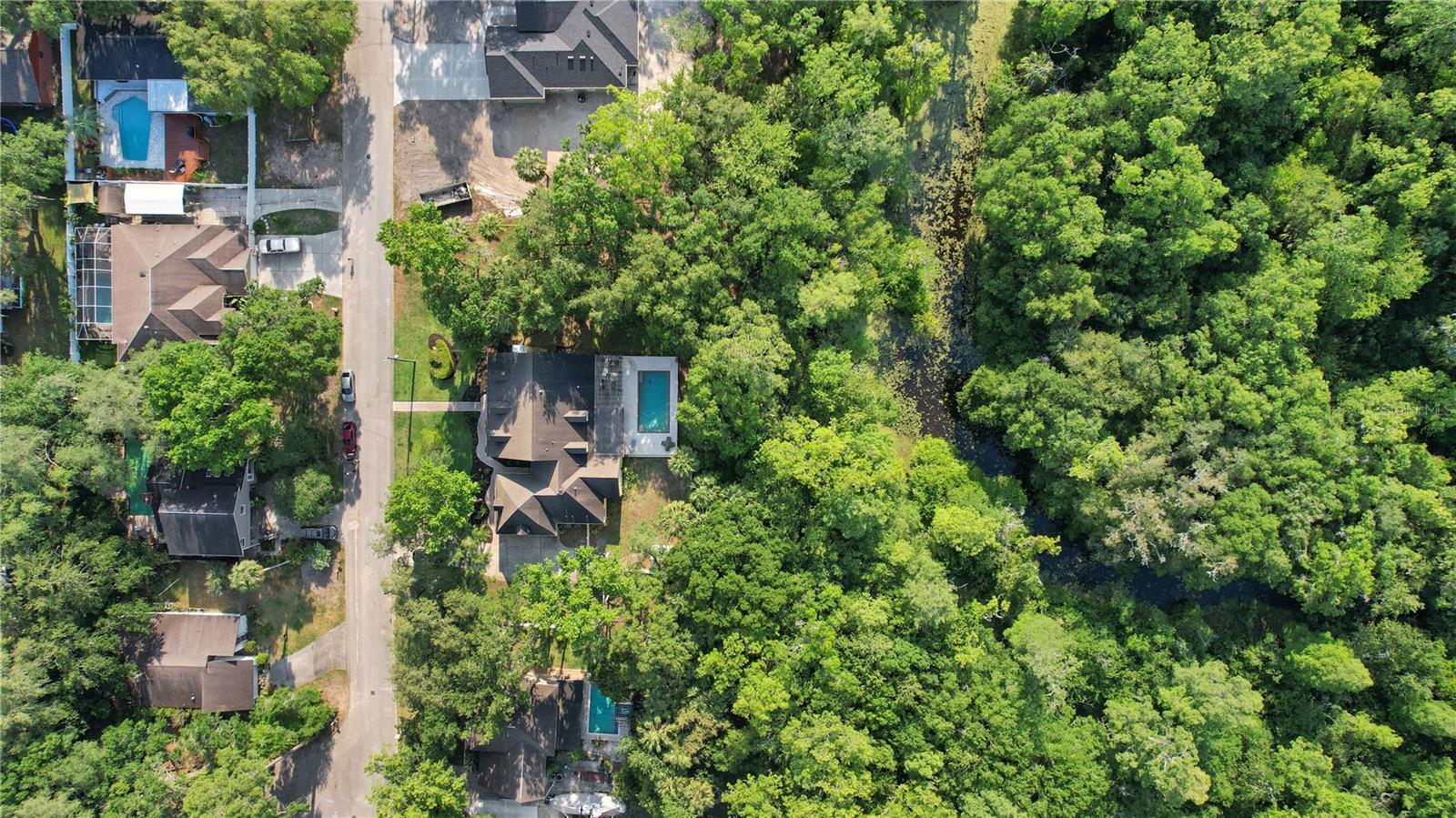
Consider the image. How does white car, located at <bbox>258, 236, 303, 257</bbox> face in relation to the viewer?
to the viewer's left

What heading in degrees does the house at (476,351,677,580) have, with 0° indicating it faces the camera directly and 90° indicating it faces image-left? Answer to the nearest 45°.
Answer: approximately 90°

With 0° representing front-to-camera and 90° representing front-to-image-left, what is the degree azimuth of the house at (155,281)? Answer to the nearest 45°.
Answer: approximately 270°

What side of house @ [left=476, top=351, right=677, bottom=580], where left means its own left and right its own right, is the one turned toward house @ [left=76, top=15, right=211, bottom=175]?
front

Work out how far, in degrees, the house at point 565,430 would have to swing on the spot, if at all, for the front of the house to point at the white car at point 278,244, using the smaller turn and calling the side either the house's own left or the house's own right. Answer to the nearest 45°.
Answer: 0° — it already faces it

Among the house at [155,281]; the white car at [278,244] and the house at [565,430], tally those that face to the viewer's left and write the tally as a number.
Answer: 2

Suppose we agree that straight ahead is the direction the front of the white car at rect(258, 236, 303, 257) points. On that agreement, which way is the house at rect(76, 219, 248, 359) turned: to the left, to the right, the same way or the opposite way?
the opposite way

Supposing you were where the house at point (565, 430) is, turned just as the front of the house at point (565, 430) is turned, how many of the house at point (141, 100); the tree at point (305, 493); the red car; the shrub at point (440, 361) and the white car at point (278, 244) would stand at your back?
0

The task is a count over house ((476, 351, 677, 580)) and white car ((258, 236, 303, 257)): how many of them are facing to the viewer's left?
2

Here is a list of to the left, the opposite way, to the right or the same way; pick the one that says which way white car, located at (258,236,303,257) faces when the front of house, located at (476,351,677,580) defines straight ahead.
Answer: the same way

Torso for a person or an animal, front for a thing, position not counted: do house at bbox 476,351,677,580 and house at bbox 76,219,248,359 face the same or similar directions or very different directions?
very different directions

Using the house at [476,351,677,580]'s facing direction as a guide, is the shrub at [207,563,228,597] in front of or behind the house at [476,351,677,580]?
in front

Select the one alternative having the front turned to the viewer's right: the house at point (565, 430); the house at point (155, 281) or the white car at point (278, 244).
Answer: the house at point (155, 281)
